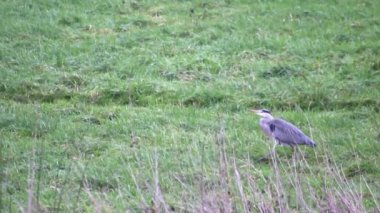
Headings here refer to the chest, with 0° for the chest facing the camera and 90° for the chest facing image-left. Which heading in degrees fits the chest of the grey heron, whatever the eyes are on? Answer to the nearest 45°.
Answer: approximately 90°
